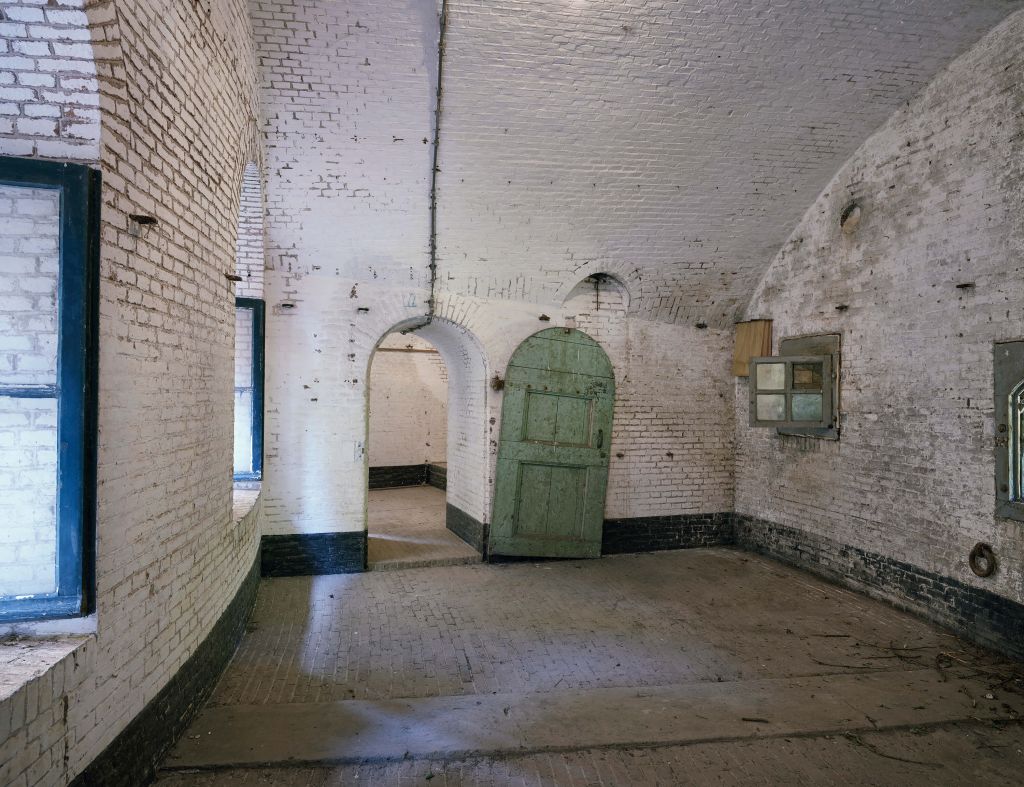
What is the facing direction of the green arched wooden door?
toward the camera

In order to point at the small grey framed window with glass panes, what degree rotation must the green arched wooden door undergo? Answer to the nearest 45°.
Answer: approximately 90° to its left

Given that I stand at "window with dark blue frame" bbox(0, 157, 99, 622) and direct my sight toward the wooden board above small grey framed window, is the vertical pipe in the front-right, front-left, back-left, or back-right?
front-left

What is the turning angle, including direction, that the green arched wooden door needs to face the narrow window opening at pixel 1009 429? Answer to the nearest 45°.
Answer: approximately 45° to its left

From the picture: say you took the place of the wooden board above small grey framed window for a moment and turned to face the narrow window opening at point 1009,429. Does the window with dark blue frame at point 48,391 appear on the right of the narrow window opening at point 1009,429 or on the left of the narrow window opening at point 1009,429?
right

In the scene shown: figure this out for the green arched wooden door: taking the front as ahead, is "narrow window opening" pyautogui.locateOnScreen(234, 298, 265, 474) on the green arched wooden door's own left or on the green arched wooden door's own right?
on the green arched wooden door's own right

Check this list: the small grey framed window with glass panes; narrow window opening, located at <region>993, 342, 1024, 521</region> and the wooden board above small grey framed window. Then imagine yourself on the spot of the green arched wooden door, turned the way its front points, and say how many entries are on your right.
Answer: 0

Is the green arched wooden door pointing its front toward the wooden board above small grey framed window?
no

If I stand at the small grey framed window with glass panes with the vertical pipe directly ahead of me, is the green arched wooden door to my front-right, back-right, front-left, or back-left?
front-right

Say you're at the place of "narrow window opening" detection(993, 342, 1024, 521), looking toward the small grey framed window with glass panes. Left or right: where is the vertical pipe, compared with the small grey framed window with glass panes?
left

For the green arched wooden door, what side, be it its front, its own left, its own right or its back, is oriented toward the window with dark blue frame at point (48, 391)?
front

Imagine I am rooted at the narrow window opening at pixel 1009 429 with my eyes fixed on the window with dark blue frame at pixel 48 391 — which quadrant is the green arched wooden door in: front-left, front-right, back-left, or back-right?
front-right
